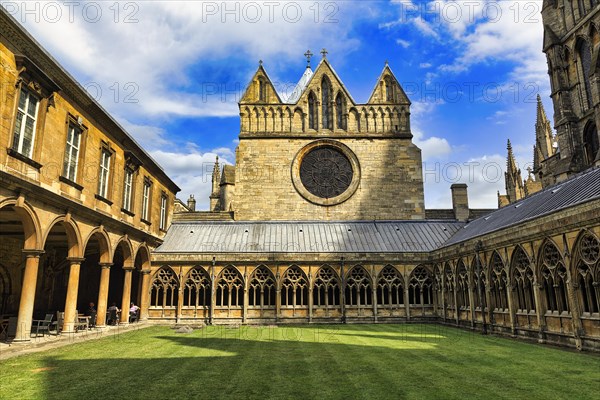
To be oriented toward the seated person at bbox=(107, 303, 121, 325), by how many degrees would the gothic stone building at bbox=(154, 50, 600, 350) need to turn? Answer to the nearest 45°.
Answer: approximately 90° to its right

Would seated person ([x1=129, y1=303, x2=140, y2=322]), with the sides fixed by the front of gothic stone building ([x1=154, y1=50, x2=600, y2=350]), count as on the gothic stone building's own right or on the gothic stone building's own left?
on the gothic stone building's own right

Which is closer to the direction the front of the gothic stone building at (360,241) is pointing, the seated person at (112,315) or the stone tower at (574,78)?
the seated person

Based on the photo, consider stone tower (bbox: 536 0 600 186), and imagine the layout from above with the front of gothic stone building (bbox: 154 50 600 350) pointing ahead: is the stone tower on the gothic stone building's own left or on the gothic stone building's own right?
on the gothic stone building's own left

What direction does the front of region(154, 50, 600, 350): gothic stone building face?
toward the camera

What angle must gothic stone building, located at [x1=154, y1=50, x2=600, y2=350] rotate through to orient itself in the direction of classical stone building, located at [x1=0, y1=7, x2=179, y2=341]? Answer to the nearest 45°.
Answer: approximately 45° to its right

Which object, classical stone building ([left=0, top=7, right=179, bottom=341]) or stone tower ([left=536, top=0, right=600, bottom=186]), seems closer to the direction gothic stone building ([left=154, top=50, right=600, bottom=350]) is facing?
the classical stone building
